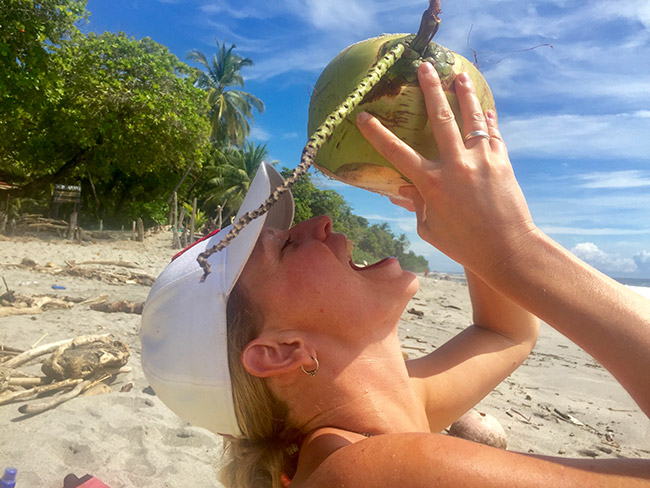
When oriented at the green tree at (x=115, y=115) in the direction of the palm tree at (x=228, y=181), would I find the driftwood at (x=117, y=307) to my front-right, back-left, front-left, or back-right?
back-right

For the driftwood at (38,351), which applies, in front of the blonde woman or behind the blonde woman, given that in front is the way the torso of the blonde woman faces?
behind

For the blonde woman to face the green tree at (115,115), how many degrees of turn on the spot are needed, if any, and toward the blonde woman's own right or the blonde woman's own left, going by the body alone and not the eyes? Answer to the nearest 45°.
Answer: approximately 135° to the blonde woman's own left

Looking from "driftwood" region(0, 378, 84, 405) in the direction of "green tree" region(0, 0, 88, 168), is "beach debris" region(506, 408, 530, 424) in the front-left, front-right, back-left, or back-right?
back-right

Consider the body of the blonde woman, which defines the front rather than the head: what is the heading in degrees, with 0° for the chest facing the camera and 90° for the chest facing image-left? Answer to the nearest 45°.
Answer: approximately 270°

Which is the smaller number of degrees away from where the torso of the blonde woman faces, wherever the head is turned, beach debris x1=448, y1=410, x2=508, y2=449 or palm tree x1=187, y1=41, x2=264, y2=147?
the beach debris

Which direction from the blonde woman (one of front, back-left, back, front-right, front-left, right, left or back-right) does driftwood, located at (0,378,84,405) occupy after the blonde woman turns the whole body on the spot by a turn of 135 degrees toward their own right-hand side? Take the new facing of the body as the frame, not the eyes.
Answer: right

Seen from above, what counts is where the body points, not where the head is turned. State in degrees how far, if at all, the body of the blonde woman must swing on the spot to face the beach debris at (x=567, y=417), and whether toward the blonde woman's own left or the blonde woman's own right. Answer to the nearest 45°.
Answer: approximately 45° to the blonde woman's own left

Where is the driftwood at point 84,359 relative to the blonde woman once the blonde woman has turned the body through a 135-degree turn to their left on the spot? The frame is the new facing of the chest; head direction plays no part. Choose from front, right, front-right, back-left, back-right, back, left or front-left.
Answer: front

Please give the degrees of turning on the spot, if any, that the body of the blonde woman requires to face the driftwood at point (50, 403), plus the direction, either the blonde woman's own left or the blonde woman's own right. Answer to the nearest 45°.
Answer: approximately 135° to the blonde woman's own left
